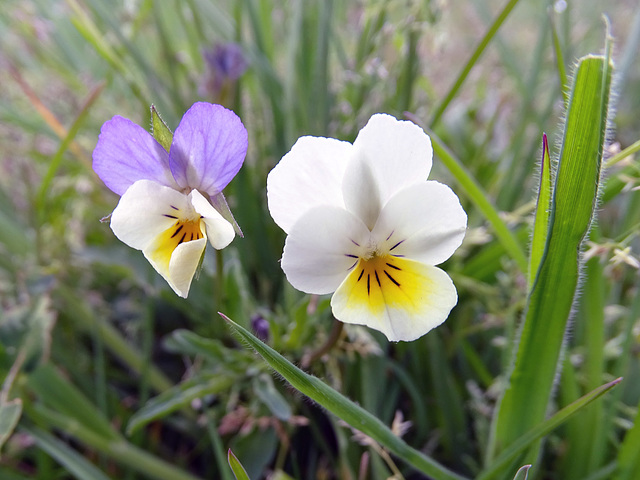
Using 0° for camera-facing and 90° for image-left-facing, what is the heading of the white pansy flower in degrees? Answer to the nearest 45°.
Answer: approximately 0°

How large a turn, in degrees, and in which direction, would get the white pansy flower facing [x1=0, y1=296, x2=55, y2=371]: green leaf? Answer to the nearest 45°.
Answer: approximately 135° to its right
